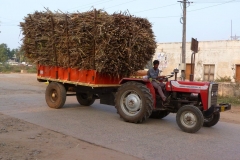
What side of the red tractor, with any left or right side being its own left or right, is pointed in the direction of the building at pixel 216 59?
left

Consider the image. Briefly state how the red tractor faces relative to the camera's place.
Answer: facing the viewer and to the right of the viewer
